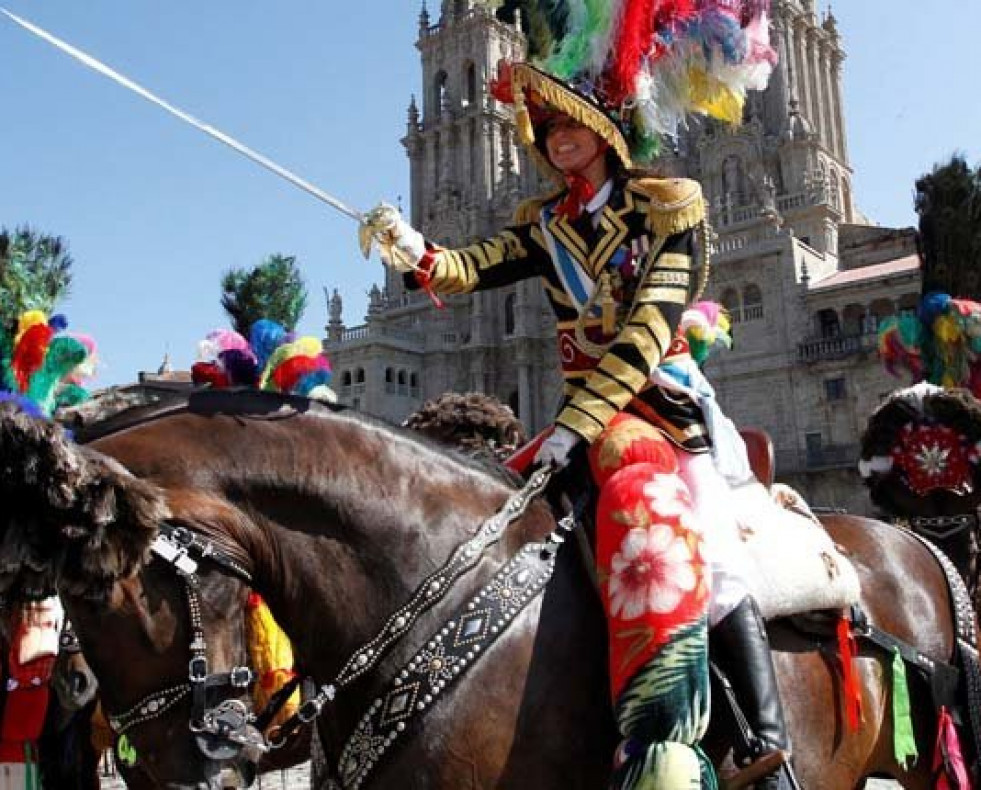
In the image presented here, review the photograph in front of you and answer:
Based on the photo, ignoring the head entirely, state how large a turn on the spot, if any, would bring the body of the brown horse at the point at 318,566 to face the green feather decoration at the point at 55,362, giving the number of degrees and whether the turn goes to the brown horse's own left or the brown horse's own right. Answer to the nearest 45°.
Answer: approximately 45° to the brown horse's own right

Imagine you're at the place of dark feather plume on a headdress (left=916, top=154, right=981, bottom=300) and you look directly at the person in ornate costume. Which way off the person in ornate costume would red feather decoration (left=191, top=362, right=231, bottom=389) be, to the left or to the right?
right

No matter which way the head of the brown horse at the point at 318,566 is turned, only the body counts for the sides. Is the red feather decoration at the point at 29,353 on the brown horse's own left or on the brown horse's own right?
on the brown horse's own right

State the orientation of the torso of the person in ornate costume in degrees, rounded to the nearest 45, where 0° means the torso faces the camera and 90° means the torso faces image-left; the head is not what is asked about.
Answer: approximately 45°

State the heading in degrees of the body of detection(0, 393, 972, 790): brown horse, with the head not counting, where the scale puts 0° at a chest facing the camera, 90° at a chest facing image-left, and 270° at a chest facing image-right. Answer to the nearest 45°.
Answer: approximately 90°

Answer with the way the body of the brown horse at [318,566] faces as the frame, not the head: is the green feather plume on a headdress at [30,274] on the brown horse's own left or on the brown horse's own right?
on the brown horse's own right

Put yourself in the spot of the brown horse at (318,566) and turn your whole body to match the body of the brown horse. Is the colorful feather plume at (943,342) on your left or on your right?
on your right
